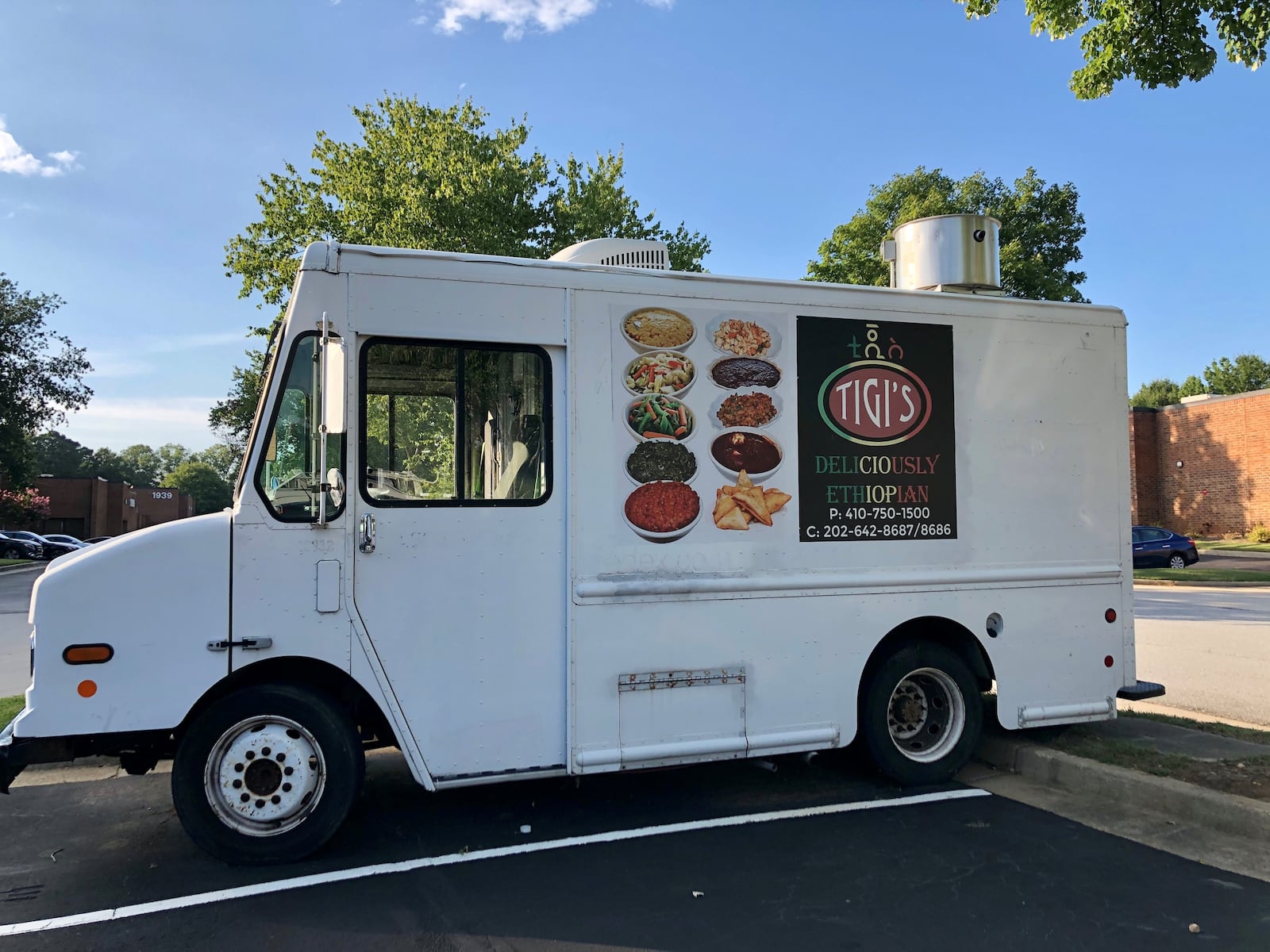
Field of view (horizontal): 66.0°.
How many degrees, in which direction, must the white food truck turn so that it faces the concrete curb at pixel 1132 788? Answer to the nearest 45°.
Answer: approximately 180°

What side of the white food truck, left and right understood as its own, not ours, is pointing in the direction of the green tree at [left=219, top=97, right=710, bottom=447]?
right

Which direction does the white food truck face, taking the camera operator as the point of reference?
facing to the left of the viewer

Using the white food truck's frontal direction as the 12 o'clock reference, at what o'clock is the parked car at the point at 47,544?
The parked car is roughly at 2 o'clock from the white food truck.
